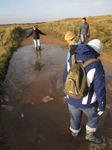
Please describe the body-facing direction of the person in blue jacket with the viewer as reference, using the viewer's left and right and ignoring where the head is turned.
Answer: facing away from the viewer and to the right of the viewer
